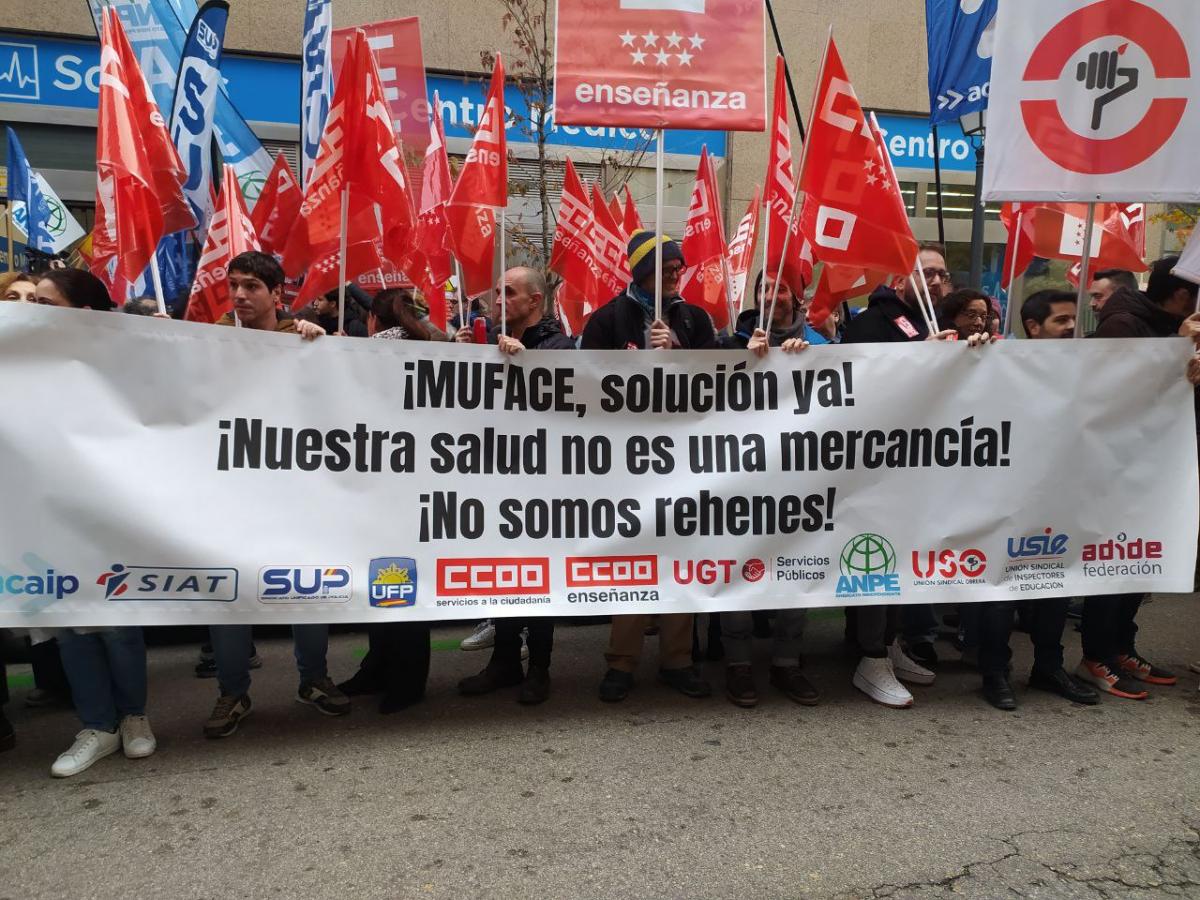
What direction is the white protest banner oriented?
toward the camera

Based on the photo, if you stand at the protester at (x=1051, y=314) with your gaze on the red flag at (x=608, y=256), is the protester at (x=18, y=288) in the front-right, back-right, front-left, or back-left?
front-left

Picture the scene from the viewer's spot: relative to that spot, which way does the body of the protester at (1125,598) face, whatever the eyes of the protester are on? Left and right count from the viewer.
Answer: facing the viewer and to the right of the viewer

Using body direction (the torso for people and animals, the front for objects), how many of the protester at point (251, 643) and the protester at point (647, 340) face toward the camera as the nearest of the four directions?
2

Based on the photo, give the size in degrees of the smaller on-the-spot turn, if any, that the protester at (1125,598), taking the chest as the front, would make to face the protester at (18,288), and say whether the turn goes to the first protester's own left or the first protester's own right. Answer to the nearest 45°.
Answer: approximately 90° to the first protester's own right

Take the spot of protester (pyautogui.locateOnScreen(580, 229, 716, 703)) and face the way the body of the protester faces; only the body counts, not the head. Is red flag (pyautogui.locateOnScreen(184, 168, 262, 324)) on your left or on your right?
on your right

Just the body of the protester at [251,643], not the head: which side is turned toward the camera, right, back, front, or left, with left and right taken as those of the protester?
front

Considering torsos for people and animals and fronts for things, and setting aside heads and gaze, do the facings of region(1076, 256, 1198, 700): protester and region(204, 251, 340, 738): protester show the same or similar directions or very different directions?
same or similar directions

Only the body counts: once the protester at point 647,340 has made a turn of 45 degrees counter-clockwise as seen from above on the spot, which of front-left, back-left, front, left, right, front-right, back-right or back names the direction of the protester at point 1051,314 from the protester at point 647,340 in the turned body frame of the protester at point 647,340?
front-left

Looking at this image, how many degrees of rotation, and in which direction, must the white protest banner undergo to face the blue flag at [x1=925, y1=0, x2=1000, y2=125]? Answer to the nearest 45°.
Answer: approximately 135° to its left
